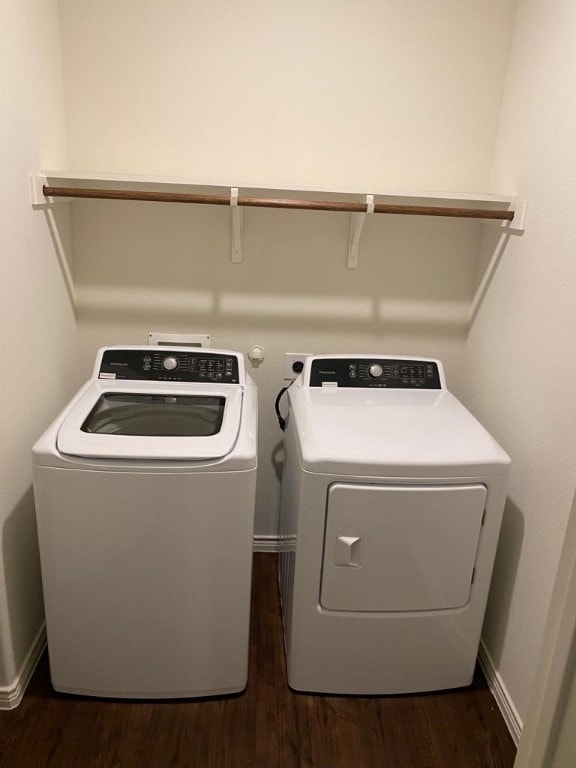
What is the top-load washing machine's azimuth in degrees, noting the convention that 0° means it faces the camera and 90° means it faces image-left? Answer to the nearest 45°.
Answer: approximately 0°

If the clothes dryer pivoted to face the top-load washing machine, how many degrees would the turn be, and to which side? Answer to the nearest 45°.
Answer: approximately 90° to its right

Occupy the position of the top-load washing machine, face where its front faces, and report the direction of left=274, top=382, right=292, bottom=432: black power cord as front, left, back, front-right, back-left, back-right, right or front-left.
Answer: back-left

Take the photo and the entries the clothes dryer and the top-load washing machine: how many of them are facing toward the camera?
2
